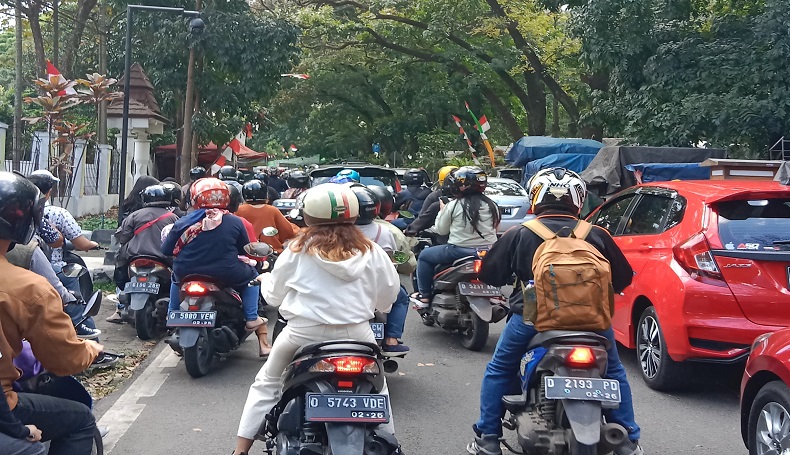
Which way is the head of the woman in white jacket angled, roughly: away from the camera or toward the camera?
away from the camera

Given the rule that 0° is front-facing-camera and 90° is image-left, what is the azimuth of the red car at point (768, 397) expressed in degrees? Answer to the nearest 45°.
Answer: approximately 135°

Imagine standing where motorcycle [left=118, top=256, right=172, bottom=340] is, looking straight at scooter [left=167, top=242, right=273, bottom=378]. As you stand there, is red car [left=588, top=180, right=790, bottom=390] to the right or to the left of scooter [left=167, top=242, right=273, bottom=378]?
left

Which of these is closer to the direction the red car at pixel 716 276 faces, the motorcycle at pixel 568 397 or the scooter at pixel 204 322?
the scooter

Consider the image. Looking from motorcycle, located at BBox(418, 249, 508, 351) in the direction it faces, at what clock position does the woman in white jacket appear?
The woman in white jacket is roughly at 8 o'clock from the motorcycle.

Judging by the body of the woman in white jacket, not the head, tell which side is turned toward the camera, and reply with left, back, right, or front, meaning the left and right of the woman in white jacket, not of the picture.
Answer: back

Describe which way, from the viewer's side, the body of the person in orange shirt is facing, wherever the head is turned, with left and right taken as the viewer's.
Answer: facing away from the viewer

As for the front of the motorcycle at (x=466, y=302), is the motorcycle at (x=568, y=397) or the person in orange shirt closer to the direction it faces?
the person in orange shirt

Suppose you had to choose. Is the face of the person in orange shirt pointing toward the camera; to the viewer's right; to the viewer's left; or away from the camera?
away from the camera

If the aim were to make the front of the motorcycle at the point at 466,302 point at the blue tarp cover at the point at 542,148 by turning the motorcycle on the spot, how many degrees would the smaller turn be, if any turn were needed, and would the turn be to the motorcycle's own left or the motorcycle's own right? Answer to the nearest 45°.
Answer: approximately 45° to the motorcycle's own right

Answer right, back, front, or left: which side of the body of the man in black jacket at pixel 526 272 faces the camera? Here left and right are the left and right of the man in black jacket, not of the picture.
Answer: back

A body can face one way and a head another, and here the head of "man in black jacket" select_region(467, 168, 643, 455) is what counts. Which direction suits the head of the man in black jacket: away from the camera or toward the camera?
away from the camera
